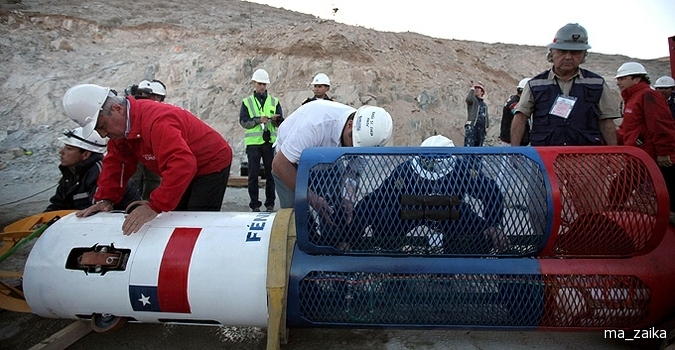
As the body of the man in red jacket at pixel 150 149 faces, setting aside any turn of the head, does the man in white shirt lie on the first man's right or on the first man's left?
on the first man's left

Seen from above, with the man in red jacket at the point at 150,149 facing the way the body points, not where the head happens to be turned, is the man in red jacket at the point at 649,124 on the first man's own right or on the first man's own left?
on the first man's own left

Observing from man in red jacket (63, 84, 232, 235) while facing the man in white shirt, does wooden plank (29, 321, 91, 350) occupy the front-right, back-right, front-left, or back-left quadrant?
back-right
